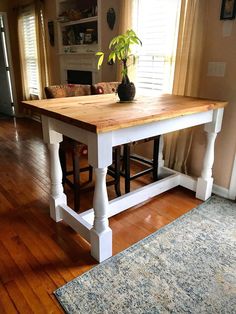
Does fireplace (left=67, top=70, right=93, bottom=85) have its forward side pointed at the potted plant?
yes

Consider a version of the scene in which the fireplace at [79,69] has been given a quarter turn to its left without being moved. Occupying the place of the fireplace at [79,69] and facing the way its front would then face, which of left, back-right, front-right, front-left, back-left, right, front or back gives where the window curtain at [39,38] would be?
back-left

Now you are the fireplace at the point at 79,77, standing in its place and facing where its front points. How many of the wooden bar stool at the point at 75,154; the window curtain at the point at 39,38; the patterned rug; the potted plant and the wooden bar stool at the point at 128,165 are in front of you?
4

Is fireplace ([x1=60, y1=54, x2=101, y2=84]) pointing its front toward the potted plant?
yes

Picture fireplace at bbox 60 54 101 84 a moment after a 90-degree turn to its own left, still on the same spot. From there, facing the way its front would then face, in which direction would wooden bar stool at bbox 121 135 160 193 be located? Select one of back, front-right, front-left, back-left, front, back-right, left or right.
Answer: right

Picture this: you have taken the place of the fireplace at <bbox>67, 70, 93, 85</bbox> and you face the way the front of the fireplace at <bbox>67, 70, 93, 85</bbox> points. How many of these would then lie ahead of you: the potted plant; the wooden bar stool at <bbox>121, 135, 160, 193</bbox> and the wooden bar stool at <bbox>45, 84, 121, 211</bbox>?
3

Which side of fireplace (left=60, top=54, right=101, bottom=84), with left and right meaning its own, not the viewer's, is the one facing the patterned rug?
front

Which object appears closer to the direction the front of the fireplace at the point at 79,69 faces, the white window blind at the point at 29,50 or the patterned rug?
the patterned rug

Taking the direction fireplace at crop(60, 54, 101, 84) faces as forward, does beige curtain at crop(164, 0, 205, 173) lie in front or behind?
in front

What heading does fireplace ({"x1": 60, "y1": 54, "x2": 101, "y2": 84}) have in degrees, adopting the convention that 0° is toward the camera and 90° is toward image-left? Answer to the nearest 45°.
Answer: approximately 0°

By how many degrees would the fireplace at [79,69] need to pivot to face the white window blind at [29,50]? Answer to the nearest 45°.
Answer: approximately 135° to its right

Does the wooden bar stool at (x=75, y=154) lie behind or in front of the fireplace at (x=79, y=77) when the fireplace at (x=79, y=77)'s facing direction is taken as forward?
in front

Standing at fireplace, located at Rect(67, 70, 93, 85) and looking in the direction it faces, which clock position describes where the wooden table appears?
The wooden table is roughly at 12 o'clock from the fireplace.
